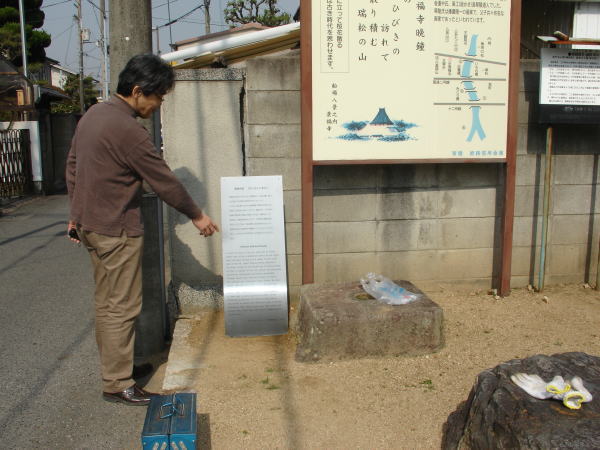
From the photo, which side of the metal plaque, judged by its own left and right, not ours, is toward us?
front

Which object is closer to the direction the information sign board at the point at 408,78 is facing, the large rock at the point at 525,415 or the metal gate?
the large rock

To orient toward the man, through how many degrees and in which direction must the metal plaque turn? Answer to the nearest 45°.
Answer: approximately 45° to its right

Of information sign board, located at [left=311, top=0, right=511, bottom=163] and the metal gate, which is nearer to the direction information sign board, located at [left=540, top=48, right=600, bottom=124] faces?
the information sign board

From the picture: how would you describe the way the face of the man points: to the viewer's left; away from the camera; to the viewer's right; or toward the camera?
to the viewer's right

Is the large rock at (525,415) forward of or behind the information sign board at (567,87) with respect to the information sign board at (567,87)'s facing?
forward

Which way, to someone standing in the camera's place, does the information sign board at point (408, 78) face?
facing the viewer

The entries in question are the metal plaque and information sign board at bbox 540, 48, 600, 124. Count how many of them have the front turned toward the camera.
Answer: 2

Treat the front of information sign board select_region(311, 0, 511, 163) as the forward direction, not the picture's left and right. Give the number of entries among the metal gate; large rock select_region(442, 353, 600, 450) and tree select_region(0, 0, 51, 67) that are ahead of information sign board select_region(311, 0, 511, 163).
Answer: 1

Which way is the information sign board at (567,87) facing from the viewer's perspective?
toward the camera

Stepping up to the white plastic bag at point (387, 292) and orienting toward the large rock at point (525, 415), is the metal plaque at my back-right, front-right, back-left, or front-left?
back-right

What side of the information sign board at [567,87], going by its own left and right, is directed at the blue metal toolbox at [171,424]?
front

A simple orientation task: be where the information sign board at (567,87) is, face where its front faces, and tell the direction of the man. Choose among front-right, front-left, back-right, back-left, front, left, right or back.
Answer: front-right

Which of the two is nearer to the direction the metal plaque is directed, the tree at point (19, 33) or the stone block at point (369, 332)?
the stone block

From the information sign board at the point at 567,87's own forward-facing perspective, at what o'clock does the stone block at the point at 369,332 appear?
The stone block is roughly at 1 o'clock from the information sign board.

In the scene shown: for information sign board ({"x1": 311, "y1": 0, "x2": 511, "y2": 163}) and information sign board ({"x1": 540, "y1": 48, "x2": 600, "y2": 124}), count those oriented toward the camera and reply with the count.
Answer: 2

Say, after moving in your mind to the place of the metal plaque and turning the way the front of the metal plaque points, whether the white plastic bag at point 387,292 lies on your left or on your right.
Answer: on your left

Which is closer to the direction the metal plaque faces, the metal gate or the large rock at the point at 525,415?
the large rock
